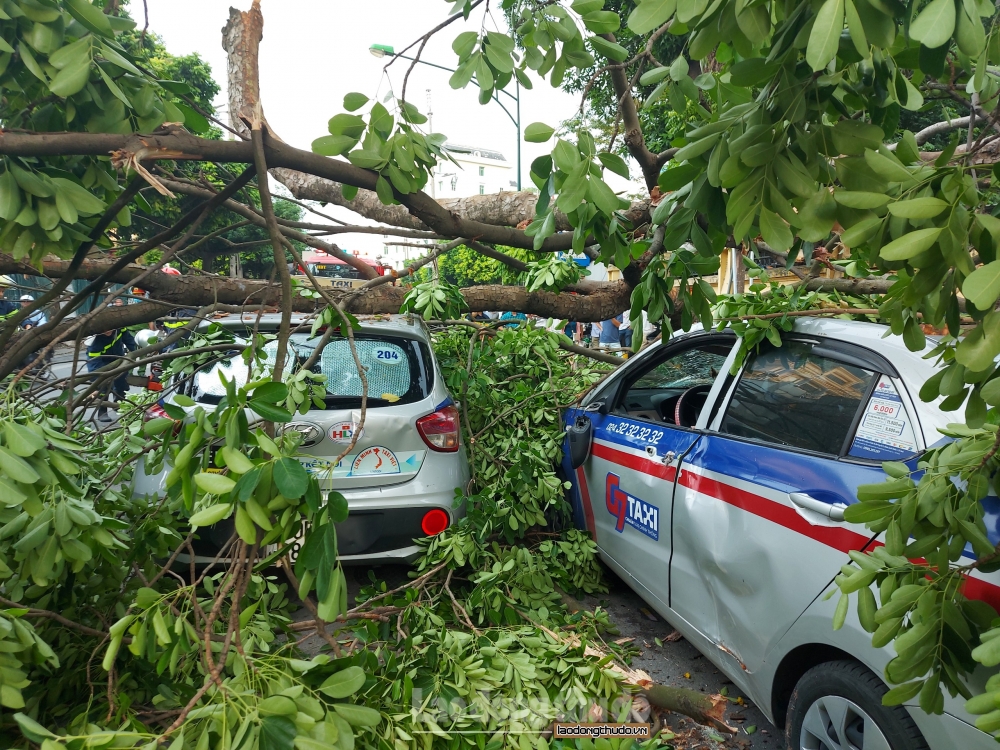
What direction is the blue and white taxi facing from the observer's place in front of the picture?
facing away from the viewer and to the left of the viewer

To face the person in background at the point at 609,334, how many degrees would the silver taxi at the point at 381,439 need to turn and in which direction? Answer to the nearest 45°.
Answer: approximately 45° to its right

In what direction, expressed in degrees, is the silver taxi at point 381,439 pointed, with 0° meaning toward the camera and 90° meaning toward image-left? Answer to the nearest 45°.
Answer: approximately 180°

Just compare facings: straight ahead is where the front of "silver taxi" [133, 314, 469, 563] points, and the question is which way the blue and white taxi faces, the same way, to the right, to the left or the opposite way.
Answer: the same way

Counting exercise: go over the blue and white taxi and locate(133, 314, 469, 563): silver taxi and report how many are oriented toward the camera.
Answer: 0

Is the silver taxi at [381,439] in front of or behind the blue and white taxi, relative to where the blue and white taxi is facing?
in front

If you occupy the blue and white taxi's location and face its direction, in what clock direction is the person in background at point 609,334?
The person in background is roughly at 1 o'clock from the blue and white taxi.

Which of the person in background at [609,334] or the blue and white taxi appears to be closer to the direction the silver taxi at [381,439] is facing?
the person in background
